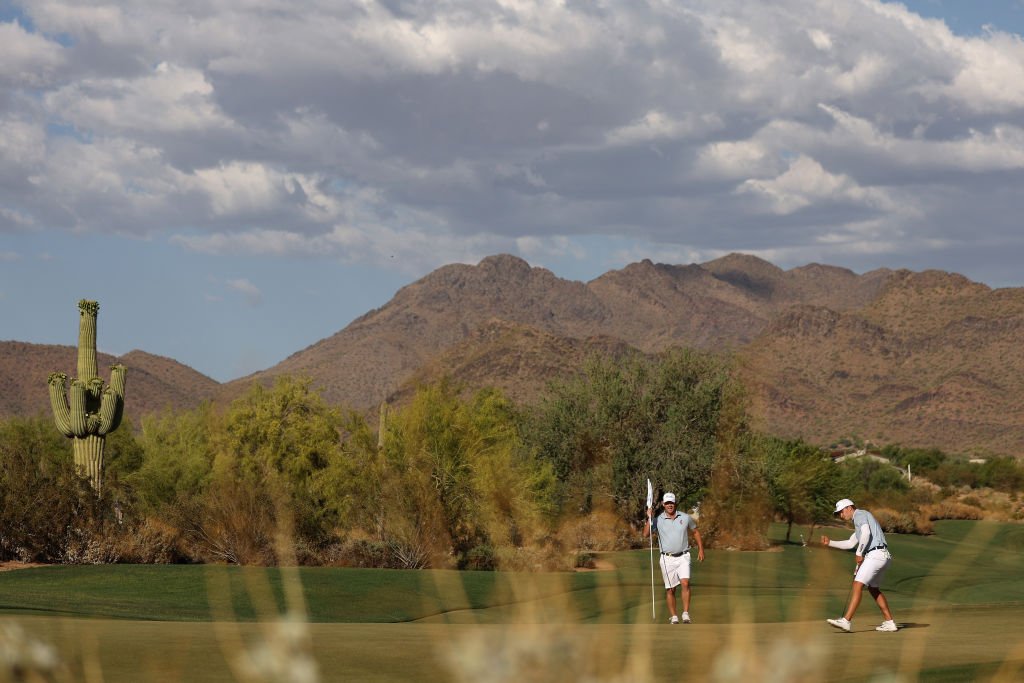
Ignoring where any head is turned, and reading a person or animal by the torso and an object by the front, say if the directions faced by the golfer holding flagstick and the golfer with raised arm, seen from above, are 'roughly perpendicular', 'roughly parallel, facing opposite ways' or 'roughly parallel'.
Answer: roughly perpendicular

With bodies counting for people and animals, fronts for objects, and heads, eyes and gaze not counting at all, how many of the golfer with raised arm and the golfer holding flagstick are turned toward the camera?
1

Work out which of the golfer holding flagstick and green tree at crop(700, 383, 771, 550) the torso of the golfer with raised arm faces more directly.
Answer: the golfer holding flagstick

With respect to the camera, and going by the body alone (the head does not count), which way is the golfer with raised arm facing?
to the viewer's left

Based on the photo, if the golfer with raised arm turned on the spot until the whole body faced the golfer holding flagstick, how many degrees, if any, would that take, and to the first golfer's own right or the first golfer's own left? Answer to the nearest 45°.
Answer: approximately 45° to the first golfer's own right

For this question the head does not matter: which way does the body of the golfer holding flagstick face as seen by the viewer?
toward the camera

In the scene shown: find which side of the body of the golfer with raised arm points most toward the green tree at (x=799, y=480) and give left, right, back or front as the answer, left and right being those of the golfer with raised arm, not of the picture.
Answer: right

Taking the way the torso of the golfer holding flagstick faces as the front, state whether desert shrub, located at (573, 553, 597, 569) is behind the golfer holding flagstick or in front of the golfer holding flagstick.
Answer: behind

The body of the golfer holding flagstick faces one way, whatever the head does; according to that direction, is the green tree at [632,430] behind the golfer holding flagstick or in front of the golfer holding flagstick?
behind

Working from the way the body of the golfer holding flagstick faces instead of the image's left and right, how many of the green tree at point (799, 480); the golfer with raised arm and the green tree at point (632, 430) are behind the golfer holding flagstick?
2

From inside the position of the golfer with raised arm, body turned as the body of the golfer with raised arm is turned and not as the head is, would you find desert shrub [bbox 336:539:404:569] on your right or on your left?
on your right
